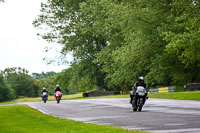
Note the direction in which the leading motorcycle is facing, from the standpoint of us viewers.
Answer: facing the viewer
